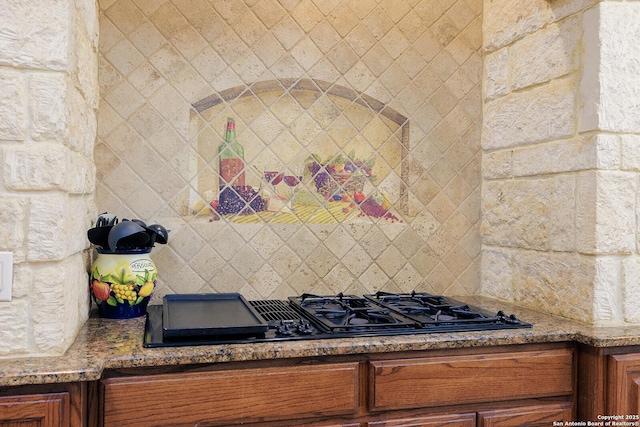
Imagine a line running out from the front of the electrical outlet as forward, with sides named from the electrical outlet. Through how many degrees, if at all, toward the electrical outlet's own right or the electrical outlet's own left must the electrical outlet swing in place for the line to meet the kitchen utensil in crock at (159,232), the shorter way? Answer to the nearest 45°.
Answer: approximately 135° to the electrical outlet's own left

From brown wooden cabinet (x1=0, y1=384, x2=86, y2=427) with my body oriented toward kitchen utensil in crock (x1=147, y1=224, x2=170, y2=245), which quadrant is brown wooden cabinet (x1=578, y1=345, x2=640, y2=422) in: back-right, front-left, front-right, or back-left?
front-right

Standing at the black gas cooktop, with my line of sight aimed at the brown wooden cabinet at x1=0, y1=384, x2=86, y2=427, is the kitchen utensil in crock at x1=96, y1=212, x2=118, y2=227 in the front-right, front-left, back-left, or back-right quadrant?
front-right

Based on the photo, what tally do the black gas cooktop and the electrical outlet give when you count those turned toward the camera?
2

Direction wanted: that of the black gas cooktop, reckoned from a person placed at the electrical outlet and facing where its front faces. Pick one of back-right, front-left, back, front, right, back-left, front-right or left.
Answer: left

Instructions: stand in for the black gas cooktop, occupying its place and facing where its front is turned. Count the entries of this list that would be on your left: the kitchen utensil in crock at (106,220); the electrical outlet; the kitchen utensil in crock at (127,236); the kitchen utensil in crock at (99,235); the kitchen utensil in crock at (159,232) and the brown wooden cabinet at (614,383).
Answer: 1

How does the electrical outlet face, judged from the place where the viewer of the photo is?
facing the viewer

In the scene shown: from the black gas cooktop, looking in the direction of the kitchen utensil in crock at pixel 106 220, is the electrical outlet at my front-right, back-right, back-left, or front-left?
front-left

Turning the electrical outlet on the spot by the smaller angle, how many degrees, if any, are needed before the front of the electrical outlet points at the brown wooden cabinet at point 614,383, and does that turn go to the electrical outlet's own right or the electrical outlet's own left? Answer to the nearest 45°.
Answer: approximately 90° to the electrical outlet's own left

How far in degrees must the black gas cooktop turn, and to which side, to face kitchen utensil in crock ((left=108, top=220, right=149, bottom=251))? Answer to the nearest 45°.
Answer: approximately 90° to its right

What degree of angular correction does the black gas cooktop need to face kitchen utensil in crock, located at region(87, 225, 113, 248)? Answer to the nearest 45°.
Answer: approximately 90° to its right
